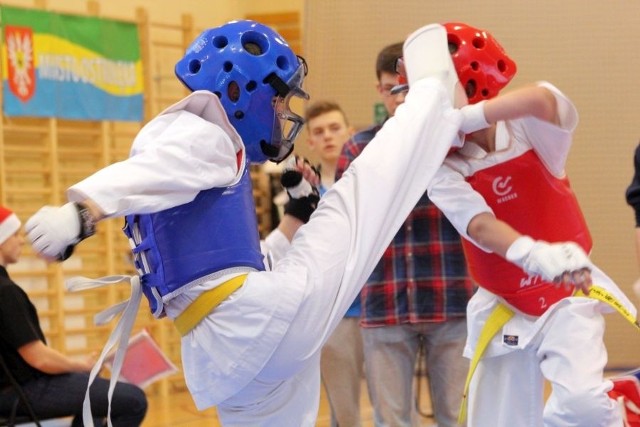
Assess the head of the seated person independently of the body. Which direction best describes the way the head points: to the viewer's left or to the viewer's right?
to the viewer's right

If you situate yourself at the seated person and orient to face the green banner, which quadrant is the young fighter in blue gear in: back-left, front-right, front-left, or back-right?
back-right

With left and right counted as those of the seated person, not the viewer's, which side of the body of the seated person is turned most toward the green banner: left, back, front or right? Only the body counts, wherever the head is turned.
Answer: left

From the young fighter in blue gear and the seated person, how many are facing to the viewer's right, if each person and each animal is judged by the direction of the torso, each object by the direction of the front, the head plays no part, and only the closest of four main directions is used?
2

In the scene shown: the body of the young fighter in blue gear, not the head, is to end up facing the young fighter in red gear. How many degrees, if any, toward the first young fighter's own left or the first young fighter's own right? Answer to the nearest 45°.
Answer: approximately 45° to the first young fighter's own left

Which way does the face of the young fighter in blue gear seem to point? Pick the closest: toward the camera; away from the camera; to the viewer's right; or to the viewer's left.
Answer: to the viewer's right

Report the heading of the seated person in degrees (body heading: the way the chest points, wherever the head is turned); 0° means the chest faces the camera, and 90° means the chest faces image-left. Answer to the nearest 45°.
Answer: approximately 270°

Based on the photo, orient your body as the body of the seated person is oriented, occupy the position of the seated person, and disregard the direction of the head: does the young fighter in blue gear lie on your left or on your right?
on your right

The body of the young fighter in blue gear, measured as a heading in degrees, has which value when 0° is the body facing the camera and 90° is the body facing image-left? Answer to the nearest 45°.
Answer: approximately 270°

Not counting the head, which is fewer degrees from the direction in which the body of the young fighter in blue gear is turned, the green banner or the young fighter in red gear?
the young fighter in red gear
